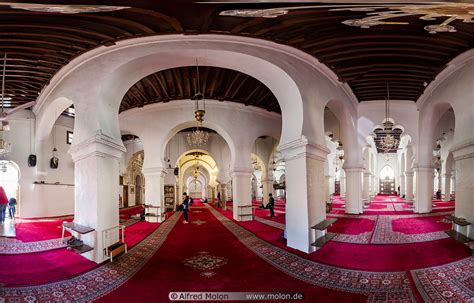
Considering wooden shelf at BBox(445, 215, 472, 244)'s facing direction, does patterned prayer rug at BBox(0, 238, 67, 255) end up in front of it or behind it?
in front

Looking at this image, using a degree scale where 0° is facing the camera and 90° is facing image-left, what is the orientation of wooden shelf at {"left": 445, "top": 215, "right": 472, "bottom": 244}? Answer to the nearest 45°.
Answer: approximately 45°

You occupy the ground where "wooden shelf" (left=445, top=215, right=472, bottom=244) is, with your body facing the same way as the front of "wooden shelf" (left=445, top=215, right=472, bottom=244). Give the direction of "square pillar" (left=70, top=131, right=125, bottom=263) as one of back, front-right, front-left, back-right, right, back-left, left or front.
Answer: front

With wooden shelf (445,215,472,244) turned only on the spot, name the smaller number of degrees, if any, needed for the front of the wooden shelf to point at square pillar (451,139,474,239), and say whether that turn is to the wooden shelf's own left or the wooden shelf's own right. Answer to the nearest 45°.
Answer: approximately 135° to the wooden shelf's own right

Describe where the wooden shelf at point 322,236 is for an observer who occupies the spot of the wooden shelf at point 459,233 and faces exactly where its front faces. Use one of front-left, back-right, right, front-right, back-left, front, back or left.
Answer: front

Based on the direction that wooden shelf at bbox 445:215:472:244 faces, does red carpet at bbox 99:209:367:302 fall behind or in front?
in front
